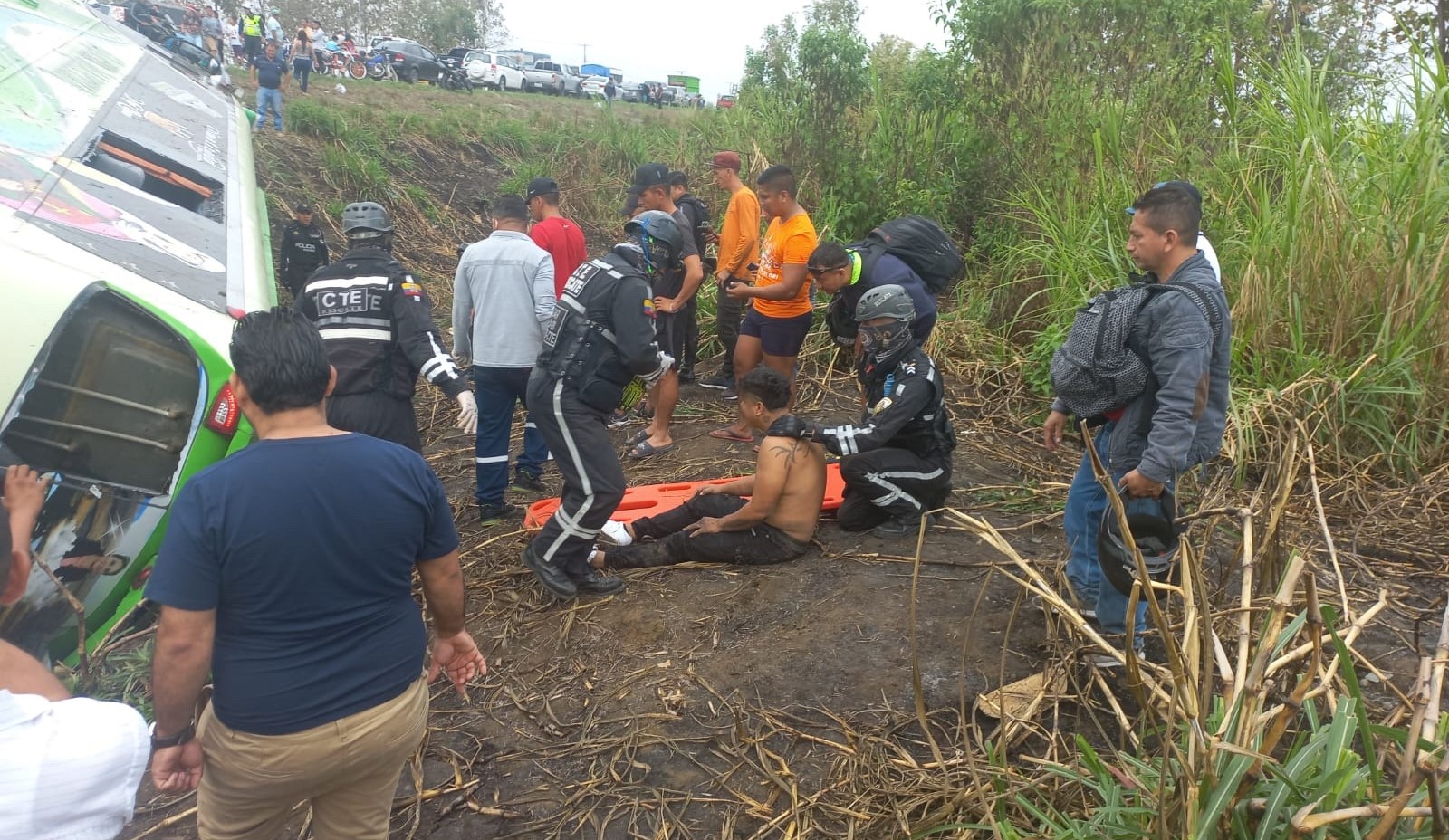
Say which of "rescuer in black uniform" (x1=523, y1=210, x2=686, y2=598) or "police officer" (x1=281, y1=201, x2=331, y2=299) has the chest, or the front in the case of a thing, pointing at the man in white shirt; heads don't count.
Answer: the police officer

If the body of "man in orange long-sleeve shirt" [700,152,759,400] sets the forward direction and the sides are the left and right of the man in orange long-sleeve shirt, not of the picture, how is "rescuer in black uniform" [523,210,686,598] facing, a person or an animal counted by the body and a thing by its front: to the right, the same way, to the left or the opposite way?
the opposite way

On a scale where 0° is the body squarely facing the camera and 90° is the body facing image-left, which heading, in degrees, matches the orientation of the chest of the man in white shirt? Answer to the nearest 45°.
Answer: approximately 180°

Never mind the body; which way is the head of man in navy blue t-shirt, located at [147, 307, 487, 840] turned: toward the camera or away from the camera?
away from the camera

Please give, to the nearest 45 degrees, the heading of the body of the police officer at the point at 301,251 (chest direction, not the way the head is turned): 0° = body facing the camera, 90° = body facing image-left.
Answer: approximately 0°

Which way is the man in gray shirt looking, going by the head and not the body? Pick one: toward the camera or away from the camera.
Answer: away from the camera

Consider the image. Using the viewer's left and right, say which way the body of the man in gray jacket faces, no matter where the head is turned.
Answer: facing to the left of the viewer

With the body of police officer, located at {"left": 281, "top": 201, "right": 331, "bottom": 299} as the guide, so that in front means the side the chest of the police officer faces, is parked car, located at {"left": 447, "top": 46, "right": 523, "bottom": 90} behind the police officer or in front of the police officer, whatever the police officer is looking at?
behind

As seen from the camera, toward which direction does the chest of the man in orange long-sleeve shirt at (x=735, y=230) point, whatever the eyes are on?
to the viewer's left

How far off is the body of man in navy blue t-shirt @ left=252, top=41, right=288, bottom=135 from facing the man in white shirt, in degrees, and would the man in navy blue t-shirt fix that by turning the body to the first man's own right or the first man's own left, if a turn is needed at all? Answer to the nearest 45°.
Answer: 0° — they already face them
